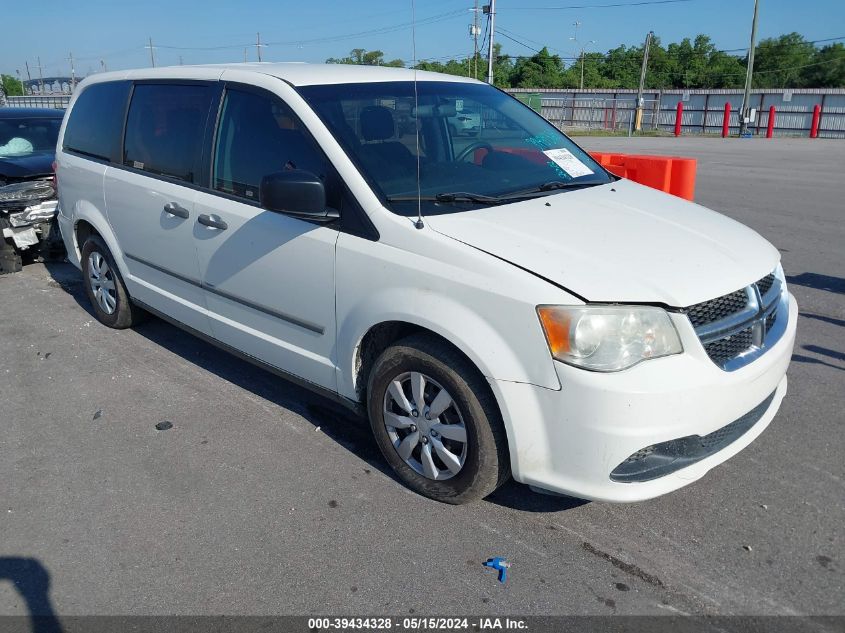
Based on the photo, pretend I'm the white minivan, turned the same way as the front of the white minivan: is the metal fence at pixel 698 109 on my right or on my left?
on my left

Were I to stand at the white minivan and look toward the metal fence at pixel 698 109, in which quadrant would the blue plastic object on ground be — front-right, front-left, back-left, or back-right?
back-right

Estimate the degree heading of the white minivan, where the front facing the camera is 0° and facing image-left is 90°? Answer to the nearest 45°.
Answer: approximately 315°

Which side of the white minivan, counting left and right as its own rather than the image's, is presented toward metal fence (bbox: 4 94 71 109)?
back

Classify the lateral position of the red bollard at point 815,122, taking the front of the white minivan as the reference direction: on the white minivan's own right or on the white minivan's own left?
on the white minivan's own left

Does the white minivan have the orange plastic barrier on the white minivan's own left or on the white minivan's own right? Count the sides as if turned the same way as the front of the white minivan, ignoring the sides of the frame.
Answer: on the white minivan's own left

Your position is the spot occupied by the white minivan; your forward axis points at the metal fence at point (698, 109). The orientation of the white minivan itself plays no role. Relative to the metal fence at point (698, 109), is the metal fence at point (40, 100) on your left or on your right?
left

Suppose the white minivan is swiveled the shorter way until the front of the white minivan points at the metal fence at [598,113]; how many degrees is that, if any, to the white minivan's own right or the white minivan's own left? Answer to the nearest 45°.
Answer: approximately 135° to the white minivan's own left
